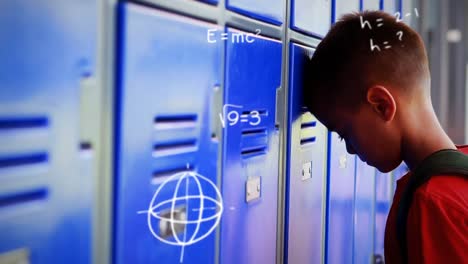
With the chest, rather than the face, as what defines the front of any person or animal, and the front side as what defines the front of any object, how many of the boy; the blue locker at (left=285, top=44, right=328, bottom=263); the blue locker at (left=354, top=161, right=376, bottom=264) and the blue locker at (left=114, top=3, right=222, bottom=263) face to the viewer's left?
1

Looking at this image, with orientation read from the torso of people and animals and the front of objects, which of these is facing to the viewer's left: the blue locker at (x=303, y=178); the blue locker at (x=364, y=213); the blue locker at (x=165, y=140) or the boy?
the boy

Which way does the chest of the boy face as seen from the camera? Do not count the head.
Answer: to the viewer's left

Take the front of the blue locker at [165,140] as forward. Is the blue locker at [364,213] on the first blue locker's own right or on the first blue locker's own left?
on the first blue locker's own left

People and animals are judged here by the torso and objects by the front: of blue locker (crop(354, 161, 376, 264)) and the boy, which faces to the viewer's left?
the boy

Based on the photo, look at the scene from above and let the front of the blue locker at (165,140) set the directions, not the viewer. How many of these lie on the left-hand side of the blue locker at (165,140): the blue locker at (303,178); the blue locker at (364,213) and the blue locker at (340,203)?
3

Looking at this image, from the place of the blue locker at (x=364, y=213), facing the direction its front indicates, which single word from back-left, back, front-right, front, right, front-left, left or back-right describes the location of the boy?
right

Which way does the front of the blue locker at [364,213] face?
to the viewer's right

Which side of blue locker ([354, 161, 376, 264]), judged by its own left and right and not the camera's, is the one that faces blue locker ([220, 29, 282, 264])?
right

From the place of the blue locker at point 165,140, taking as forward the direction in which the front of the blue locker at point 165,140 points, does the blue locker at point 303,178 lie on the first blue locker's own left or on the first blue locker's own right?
on the first blue locker's own left
